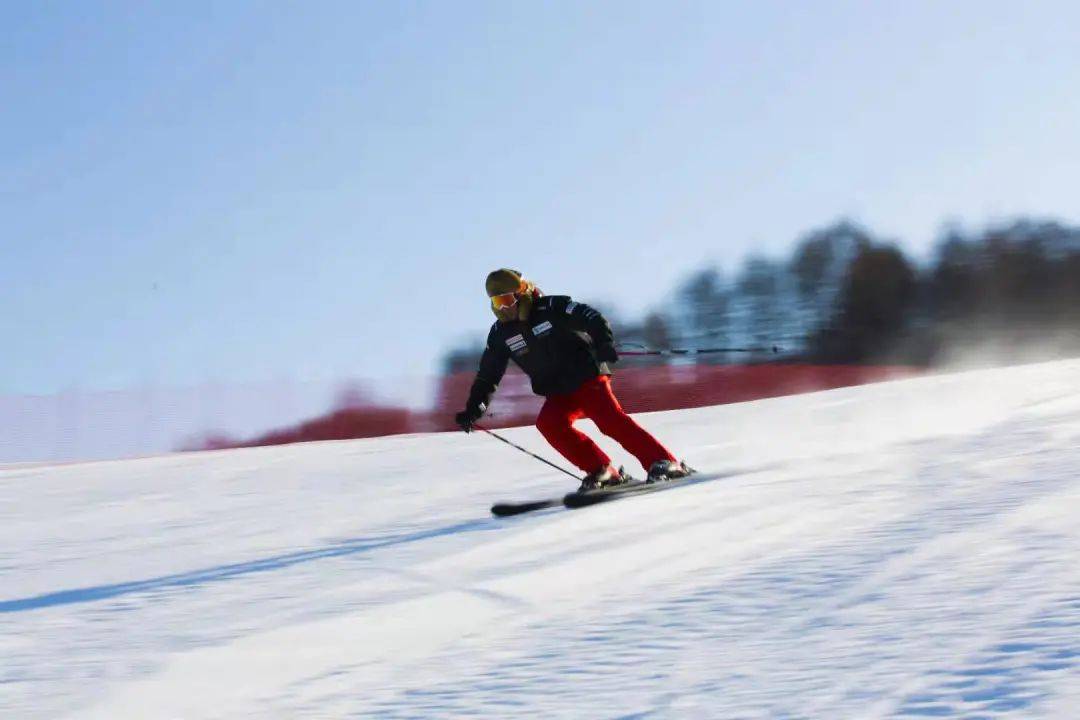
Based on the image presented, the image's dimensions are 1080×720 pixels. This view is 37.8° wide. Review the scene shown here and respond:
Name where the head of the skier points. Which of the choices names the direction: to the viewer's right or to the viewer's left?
to the viewer's left

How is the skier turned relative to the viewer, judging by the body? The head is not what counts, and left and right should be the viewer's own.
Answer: facing the viewer and to the left of the viewer
